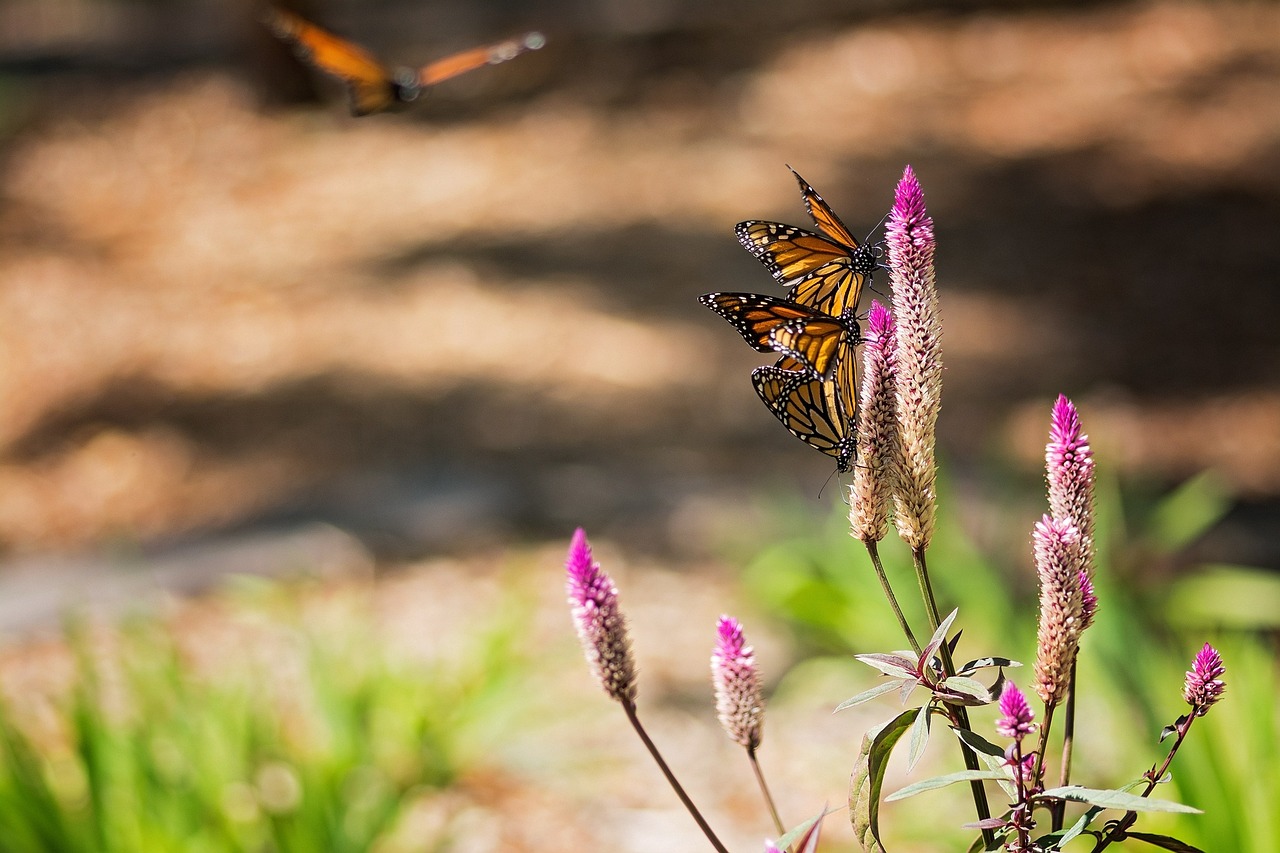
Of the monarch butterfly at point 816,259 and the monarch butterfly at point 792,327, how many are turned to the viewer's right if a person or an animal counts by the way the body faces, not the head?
2

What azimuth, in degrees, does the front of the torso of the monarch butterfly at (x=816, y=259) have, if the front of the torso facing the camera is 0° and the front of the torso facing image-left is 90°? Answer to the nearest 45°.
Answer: approximately 270°

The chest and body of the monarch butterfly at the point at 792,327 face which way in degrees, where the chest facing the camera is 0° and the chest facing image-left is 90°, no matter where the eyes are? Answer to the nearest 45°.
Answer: approximately 270°
